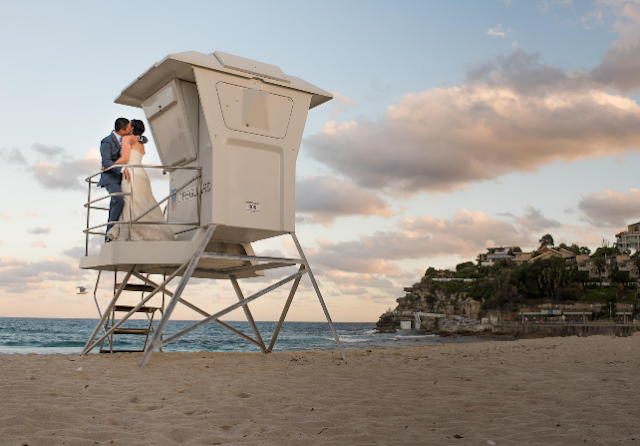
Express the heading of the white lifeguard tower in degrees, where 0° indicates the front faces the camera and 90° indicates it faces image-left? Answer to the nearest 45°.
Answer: approximately 45°

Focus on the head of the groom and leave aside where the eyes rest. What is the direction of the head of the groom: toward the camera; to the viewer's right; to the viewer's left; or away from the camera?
to the viewer's right

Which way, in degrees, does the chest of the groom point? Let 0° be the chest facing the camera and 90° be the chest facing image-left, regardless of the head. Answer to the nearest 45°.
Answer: approximately 270°
